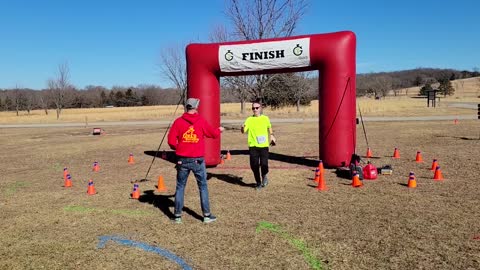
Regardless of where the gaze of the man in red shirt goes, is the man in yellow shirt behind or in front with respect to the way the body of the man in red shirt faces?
in front

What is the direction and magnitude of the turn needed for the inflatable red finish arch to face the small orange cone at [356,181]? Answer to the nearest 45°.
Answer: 0° — it already faces it

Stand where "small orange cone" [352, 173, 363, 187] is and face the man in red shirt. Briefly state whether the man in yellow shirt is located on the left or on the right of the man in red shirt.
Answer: right

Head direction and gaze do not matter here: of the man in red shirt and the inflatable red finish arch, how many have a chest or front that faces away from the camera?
1

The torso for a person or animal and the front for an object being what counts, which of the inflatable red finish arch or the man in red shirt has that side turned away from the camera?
the man in red shirt

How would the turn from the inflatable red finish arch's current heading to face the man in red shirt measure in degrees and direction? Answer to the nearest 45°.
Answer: approximately 45° to its right

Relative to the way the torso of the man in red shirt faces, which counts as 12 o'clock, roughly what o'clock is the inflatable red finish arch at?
The inflatable red finish arch is roughly at 1 o'clock from the man in red shirt.

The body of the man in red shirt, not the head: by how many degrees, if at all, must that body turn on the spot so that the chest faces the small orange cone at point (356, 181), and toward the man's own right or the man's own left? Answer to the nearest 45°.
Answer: approximately 45° to the man's own right

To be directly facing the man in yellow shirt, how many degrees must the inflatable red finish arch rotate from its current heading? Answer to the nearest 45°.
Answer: approximately 45° to its right

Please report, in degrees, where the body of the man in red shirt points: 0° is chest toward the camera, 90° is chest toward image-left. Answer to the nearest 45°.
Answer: approximately 180°

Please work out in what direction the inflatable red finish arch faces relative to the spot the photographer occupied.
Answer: facing the viewer

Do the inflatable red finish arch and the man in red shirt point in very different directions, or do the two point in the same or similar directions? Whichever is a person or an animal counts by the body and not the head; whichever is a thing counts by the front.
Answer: very different directions
